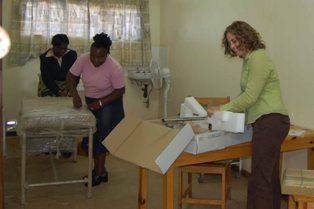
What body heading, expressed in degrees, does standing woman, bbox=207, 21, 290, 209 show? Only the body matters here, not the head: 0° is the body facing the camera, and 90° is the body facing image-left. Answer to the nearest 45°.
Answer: approximately 90°

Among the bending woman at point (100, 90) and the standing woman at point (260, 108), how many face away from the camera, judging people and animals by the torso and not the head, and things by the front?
0

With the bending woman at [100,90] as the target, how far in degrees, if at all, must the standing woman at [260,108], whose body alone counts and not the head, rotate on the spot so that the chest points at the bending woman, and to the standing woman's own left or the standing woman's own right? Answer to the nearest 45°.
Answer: approximately 45° to the standing woman's own right

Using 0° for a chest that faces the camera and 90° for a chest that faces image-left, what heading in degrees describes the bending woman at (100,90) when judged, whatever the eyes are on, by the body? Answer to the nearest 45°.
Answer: approximately 45°
